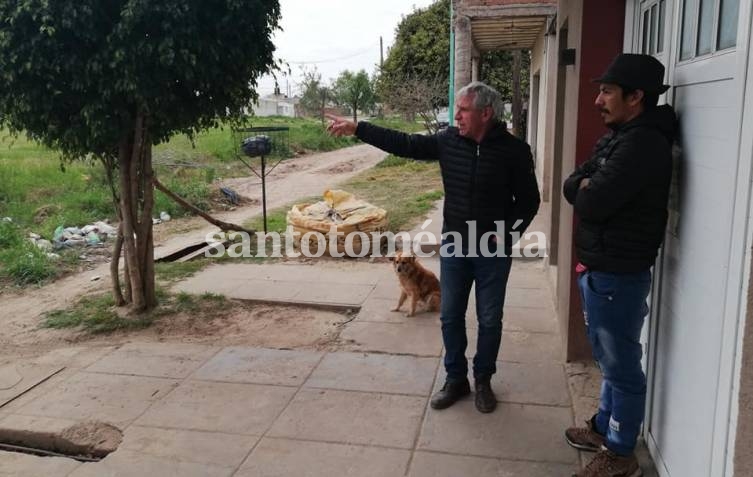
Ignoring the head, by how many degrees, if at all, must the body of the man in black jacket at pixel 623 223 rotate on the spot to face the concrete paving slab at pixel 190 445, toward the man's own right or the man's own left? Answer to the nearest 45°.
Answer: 0° — they already face it

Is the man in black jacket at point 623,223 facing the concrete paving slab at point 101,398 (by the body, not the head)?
yes

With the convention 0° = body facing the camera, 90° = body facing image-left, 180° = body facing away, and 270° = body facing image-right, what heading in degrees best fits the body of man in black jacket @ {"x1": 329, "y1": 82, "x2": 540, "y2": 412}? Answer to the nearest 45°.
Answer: approximately 45°

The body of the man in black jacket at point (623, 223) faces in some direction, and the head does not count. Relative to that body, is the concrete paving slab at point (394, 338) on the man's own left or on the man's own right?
on the man's own right

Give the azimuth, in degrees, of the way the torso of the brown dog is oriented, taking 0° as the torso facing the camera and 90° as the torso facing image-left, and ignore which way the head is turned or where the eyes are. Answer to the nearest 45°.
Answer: approximately 45°

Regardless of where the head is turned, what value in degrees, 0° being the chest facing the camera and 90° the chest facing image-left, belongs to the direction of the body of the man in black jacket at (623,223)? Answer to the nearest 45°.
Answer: approximately 90°

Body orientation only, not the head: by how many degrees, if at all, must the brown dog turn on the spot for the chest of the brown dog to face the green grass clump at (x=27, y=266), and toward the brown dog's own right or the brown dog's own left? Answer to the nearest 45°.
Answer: approximately 45° to the brown dog's own right

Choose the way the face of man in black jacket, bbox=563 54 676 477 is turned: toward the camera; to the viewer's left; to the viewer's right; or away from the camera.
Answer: to the viewer's left

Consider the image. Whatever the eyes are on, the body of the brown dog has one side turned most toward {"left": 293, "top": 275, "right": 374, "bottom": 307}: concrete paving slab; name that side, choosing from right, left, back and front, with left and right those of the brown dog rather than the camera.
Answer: right

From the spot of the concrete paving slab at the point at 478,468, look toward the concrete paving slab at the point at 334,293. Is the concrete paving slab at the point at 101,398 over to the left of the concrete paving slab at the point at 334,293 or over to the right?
left

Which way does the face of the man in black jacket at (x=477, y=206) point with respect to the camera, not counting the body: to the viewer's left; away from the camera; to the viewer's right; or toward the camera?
to the viewer's left
